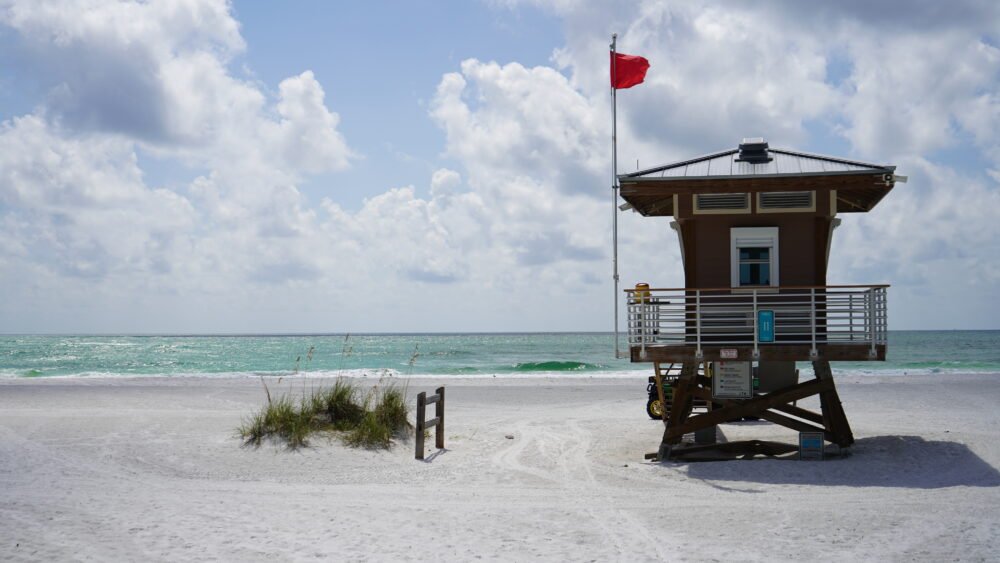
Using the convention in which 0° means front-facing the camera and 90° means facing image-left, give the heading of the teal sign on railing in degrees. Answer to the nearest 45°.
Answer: approximately 0°

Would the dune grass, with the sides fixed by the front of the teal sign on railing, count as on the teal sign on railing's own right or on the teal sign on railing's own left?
on the teal sign on railing's own right

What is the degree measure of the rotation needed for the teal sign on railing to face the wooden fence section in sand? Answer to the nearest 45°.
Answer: approximately 90° to its right
